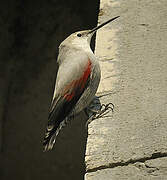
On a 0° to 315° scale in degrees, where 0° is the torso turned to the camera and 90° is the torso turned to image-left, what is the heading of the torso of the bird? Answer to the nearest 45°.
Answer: approximately 270°
